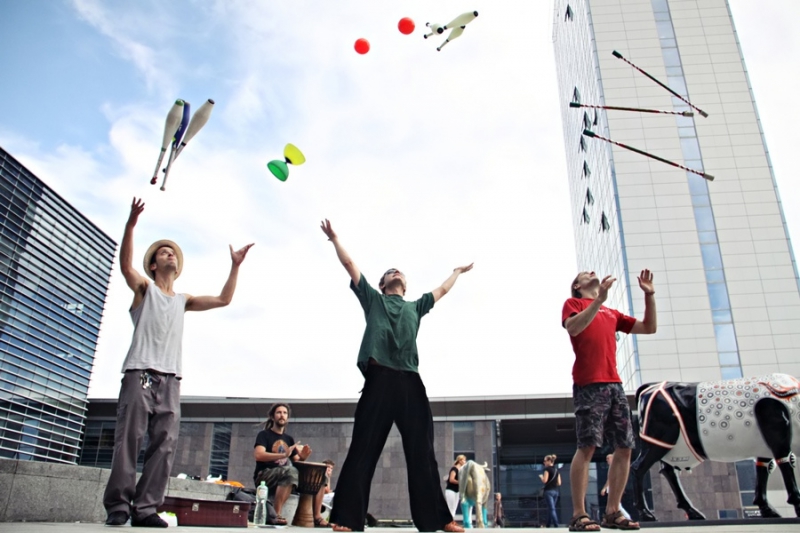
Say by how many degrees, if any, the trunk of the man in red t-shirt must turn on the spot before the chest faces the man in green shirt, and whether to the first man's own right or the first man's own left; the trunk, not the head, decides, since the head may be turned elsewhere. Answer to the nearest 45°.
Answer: approximately 90° to the first man's own right

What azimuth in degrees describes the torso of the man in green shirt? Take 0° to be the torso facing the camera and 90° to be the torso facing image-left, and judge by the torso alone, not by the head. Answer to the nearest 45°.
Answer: approximately 0°

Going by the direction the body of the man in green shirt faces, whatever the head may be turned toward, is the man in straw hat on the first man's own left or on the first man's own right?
on the first man's own right

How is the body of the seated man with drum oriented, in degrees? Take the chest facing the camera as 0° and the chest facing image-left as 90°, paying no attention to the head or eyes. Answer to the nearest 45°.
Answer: approximately 315°

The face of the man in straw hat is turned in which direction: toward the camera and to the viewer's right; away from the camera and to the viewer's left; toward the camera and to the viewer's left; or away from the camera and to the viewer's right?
toward the camera and to the viewer's right

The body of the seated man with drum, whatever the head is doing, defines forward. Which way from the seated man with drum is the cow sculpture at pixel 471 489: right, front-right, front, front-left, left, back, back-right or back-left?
left

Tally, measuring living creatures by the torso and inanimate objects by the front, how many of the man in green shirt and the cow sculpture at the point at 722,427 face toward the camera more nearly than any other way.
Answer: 1
